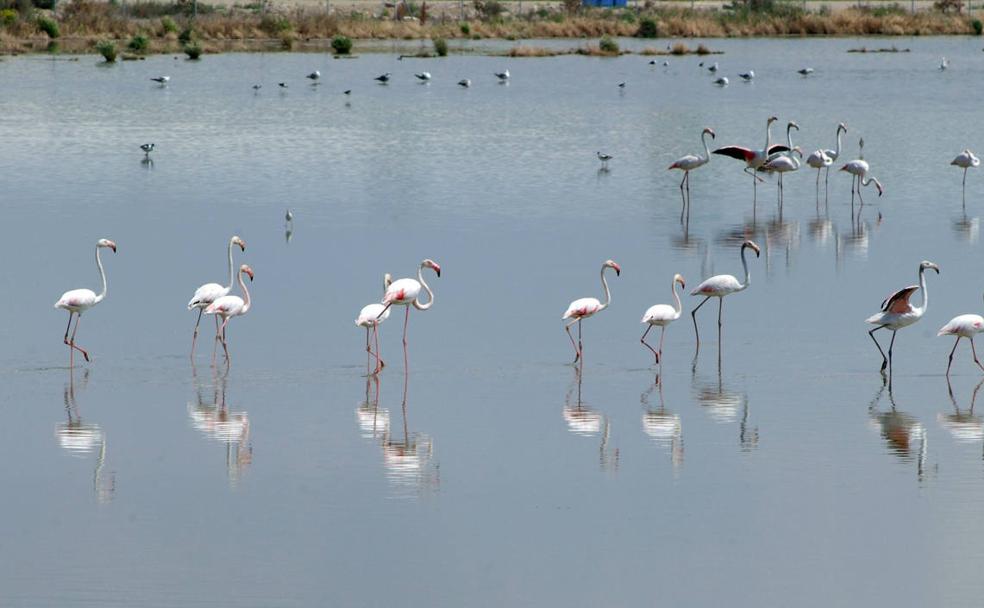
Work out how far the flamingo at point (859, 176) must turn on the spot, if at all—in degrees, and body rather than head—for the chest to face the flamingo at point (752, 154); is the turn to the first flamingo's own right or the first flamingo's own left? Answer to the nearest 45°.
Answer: approximately 180°

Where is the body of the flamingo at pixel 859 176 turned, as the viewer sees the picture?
to the viewer's right

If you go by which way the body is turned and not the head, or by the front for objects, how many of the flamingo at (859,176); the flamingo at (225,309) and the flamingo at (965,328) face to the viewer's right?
3

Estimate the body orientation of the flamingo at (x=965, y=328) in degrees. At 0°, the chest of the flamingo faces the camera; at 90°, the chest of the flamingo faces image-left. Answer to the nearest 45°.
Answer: approximately 270°

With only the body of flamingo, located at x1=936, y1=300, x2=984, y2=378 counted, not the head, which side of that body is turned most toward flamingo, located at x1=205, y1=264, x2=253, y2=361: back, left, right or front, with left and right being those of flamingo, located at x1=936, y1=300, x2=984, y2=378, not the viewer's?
back

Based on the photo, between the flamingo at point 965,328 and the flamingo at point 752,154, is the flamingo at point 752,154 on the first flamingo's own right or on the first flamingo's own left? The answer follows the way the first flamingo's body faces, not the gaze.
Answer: on the first flamingo's own left

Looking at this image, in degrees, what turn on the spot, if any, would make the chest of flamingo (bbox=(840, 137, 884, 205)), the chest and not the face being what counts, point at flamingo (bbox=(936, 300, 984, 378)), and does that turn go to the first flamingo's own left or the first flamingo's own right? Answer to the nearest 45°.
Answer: approximately 90° to the first flamingo's own right

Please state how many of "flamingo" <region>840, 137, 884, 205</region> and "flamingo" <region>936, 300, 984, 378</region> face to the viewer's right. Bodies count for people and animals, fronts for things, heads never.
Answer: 2

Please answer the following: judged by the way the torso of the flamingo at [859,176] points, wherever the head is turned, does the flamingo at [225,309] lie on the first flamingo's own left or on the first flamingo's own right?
on the first flamingo's own right

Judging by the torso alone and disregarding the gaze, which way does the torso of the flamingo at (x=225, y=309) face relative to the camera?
to the viewer's right
